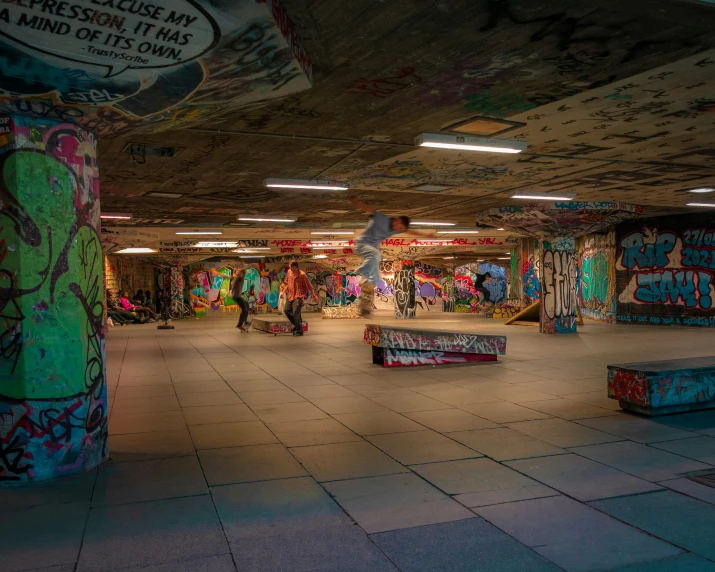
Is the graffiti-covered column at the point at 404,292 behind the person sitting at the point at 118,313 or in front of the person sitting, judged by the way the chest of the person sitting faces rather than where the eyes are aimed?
in front

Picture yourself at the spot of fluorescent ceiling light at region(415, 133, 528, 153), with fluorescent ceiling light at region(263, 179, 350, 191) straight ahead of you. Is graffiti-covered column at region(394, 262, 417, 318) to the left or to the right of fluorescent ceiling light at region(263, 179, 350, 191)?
right

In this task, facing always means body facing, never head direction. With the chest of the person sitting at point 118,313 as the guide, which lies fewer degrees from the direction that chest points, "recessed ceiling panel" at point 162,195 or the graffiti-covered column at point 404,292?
the graffiti-covered column

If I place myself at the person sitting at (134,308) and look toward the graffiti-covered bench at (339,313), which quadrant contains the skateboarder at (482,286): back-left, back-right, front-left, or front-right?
front-left

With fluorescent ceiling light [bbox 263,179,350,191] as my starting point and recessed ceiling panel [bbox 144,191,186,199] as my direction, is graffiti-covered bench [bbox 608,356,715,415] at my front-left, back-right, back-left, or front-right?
back-left

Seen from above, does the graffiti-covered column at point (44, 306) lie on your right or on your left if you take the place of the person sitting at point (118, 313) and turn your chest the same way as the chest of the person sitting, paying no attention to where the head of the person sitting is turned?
on your right

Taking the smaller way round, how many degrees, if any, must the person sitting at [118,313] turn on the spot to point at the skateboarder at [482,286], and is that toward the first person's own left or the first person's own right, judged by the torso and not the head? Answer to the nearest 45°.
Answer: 0° — they already face them

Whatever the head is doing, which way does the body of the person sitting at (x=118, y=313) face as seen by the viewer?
to the viewer's right

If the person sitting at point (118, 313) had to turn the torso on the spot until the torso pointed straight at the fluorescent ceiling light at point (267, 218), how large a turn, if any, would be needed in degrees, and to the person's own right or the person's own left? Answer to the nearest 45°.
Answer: approximately 45° to the person's own right
